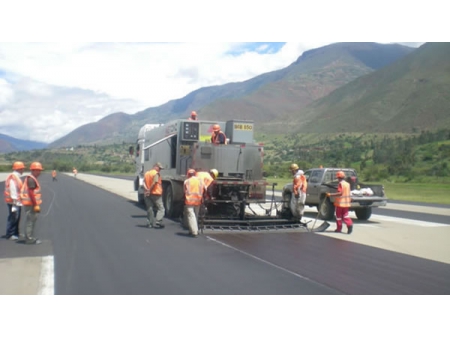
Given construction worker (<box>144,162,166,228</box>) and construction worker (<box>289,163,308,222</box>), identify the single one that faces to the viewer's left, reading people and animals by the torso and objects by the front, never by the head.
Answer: construction worker (<box>289,163,308,222</box>)

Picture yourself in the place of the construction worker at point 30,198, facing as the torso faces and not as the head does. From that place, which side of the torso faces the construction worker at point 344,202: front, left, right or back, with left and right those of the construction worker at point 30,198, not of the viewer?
front

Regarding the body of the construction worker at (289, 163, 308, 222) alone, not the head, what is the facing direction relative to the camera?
to the viewer's left

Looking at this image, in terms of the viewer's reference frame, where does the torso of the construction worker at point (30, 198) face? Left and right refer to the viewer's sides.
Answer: facing to the right of the viewer

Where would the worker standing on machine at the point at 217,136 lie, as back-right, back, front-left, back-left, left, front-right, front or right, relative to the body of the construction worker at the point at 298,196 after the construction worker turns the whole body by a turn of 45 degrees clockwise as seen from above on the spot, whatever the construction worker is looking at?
front-left

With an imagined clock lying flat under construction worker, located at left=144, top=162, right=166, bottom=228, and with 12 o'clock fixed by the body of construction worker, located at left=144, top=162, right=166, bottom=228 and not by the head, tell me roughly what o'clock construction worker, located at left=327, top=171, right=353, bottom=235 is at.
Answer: construction worker, located at left=327, top=171, right=353, bottom=235 is roughly at 2 o'clock from construction worker, located at left=144, top=162, right=166, bottom=228.

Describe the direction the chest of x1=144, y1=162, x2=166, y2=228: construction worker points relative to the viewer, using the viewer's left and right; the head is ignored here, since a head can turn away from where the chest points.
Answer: facing away from the viewer and to the right of the viewer

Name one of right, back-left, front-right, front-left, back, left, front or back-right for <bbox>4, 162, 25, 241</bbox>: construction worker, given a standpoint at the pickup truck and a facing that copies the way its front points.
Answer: left

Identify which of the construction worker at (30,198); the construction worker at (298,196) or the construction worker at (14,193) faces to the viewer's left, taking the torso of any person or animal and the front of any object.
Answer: the construction worker at (298,196)
